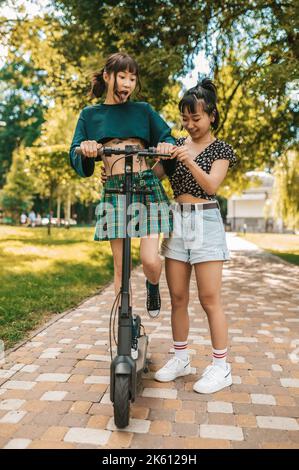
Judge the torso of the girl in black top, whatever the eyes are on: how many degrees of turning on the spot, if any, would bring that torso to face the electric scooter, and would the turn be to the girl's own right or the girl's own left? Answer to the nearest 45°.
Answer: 0° — they already face it

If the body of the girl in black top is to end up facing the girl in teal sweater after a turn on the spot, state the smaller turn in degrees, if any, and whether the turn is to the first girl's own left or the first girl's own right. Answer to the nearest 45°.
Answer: approximately 45° to the first girl's own right

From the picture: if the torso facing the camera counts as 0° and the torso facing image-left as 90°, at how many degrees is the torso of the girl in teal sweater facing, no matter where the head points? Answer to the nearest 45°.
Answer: approximately 0°

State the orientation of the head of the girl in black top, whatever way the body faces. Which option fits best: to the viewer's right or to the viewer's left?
to the viewer's left

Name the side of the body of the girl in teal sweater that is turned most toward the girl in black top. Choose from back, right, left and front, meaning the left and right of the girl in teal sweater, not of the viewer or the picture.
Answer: left
